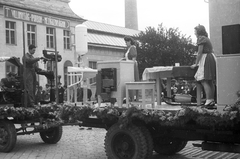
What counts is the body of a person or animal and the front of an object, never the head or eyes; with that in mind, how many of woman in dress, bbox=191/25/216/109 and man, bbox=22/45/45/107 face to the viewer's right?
1

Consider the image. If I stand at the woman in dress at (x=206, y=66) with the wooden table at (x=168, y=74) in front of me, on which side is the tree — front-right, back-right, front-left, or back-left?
front-right

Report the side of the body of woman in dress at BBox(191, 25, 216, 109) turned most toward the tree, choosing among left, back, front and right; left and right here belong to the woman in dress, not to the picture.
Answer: right

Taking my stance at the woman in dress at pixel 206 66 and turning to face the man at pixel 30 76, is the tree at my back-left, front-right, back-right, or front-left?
front-right

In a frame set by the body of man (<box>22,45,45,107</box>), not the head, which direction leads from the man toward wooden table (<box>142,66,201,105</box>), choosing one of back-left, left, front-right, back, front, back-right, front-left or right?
front-right

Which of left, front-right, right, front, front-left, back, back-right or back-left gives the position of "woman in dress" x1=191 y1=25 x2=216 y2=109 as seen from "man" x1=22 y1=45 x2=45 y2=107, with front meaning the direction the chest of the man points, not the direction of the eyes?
front-right

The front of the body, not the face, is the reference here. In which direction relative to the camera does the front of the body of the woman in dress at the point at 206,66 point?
to the viewer's left

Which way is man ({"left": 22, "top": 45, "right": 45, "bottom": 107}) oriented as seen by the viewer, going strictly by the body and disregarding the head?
to the viewer's right

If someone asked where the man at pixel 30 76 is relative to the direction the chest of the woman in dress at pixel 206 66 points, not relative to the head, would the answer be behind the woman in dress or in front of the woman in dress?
in front

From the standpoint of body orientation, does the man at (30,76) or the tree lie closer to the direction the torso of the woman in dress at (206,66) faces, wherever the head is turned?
the man

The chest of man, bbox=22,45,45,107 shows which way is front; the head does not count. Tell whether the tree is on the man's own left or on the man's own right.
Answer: on the man's own left

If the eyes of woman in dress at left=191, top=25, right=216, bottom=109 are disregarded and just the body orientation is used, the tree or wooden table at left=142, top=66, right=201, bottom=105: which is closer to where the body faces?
the wooden table
